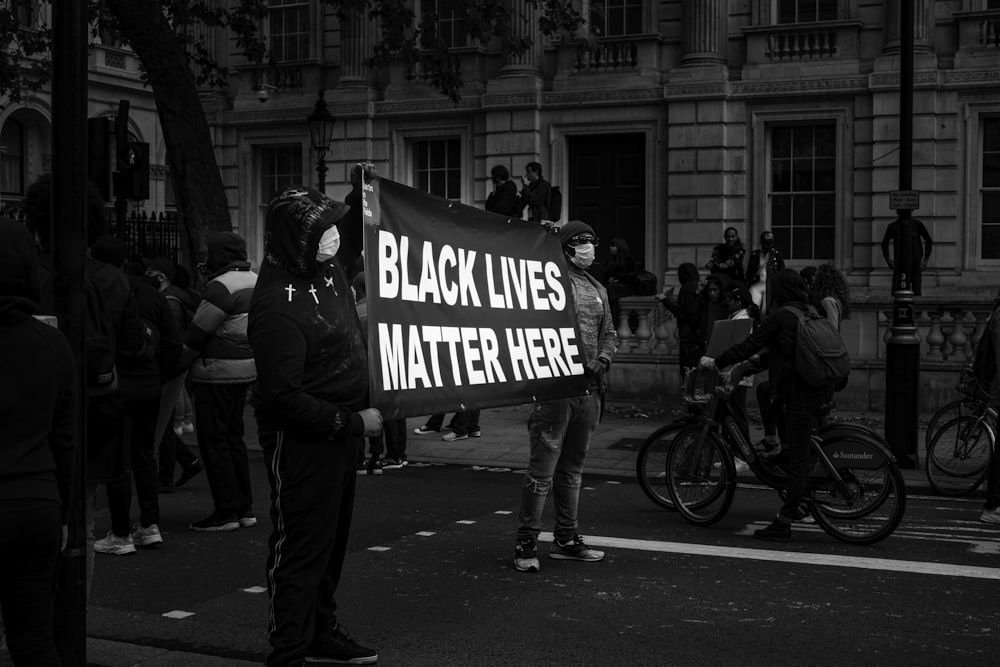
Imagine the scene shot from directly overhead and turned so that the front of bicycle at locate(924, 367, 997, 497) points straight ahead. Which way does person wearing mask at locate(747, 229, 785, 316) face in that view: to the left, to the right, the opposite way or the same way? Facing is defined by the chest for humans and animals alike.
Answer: to the left

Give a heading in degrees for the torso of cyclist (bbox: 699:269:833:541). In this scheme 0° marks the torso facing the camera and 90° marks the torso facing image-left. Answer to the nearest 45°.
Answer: approximately 90°

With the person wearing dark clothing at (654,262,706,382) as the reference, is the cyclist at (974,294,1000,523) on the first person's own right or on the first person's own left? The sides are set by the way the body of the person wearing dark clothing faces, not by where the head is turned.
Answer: on the first person's own left

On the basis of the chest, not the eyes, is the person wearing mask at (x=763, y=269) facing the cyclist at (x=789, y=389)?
yes

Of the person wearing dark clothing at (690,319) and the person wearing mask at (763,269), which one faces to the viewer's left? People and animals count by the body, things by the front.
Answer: the person wearing dark clothing at (690,319)

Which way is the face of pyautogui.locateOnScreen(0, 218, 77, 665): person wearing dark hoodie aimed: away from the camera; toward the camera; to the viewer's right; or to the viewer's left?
away from the camera

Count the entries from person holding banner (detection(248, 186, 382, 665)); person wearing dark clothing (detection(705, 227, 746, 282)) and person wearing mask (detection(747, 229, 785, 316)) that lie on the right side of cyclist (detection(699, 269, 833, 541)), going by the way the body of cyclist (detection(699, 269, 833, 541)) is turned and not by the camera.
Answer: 2

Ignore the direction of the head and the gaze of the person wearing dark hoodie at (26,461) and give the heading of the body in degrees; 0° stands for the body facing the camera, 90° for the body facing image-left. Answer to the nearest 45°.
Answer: approximately 180°

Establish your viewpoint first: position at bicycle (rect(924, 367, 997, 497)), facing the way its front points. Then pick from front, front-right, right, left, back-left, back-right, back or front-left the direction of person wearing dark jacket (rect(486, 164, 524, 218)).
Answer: front-right

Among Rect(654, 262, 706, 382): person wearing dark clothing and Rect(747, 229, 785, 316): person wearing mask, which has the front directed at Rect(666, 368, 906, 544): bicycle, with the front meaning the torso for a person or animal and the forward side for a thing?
Rect(747, 229, 785, 316): person wearing mask

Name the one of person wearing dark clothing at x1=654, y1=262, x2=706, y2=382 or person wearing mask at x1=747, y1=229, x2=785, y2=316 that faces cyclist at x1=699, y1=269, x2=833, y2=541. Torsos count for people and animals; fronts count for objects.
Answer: person wearing mask at x1=747, y1=229, x2=785, y2=316
